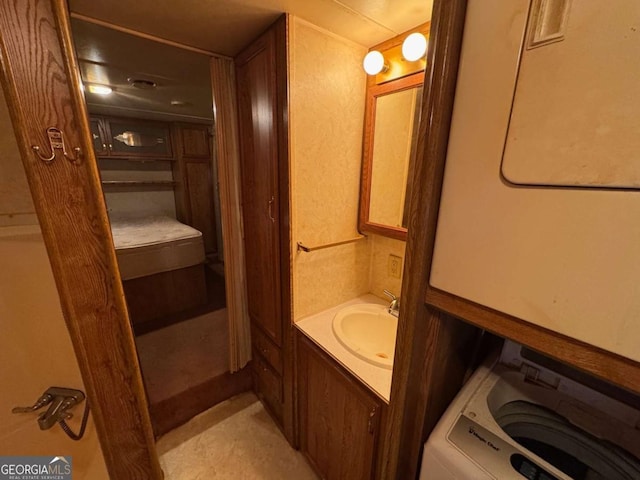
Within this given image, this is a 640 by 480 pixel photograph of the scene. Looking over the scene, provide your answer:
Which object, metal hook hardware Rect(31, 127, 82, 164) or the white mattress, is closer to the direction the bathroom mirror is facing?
the metal hook hardware

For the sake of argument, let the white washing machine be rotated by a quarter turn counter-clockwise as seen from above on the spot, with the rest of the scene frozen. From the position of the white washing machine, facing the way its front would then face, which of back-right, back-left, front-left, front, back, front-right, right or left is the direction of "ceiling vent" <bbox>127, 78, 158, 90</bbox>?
back-right

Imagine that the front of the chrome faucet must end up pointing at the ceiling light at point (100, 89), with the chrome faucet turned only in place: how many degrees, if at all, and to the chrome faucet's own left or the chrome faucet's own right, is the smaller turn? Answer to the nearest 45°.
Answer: approximately 45° to the chrome faucet's own right

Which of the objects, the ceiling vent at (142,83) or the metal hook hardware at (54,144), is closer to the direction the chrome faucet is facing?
the metal hook hardware

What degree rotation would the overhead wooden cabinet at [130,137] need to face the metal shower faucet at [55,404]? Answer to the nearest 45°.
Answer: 0° — it already faces it

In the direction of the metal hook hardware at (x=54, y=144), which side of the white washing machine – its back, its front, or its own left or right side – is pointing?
front

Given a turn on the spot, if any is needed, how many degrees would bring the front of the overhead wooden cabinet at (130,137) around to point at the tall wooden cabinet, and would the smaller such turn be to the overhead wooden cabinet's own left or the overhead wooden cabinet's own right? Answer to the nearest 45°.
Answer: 0° — it already faces it

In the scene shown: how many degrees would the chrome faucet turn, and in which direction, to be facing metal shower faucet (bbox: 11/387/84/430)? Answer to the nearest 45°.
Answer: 0° — it already faces it

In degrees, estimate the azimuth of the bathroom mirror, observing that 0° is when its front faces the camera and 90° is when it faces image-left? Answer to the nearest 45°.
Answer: approximately 45°

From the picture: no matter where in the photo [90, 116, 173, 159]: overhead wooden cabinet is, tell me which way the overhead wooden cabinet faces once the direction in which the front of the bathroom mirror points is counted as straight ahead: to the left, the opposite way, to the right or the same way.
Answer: to the left

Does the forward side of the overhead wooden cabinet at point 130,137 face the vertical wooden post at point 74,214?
yes

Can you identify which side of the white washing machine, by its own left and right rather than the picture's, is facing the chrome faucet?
right
